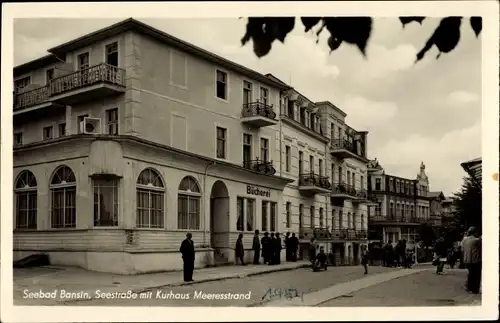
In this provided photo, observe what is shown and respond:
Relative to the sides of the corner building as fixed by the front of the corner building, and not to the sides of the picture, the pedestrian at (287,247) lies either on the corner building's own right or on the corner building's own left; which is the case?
on the corner building's own left

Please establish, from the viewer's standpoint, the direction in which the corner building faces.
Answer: facing the viewer and to the right of the viewer
